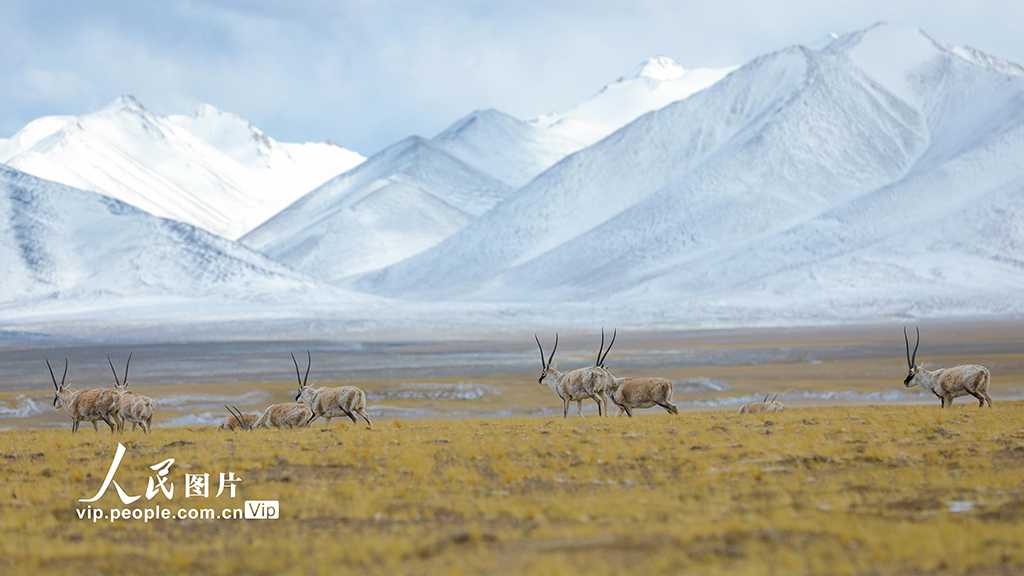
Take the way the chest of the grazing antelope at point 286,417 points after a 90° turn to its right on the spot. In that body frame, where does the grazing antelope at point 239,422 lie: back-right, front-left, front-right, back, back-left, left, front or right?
front-left

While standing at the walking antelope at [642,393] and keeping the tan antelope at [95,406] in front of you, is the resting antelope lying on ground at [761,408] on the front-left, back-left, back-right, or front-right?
back-right

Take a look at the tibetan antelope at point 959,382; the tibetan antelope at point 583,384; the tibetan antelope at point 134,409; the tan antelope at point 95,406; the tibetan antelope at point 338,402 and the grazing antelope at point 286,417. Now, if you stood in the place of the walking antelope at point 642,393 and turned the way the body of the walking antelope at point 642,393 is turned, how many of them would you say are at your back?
1

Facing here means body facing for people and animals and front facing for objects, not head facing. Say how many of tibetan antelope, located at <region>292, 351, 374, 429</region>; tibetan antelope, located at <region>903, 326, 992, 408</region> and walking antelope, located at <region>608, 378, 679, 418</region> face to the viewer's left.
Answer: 3

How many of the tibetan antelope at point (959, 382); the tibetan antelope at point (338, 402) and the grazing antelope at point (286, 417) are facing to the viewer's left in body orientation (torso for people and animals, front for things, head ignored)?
3

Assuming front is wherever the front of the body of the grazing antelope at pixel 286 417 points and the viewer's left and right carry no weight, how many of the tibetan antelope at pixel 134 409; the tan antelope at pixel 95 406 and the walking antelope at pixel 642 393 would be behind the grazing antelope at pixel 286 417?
1

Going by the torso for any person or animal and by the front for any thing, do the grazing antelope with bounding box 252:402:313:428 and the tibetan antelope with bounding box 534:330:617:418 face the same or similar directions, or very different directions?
same or similar directions

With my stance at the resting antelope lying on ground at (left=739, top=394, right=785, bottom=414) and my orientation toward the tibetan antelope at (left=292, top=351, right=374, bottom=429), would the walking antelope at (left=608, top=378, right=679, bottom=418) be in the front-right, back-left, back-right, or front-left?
front-left

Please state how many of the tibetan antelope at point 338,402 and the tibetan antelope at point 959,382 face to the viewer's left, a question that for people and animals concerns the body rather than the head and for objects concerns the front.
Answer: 2

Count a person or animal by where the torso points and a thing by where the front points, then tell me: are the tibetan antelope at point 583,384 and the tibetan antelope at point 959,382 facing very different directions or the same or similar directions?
same or similar directions

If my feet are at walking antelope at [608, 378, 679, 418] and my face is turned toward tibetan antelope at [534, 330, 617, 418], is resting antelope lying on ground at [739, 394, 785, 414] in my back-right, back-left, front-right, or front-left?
back-right

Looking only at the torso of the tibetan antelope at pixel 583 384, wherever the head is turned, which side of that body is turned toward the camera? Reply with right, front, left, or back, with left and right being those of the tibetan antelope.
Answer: left

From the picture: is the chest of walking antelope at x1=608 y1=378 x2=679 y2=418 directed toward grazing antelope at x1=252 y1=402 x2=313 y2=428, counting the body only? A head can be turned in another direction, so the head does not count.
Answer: yes

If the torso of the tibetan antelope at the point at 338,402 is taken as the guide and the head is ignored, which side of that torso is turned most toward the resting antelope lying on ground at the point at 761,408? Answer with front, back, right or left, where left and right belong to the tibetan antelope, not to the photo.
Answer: back

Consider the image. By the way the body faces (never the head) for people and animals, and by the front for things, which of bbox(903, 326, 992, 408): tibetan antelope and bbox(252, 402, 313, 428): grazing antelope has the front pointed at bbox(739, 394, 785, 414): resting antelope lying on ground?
the tibetan antelope

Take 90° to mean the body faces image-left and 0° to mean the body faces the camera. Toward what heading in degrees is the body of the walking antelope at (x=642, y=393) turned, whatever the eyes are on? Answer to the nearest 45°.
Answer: approximately 90°

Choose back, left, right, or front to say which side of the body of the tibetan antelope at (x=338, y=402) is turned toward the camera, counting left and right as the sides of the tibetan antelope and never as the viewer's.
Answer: left

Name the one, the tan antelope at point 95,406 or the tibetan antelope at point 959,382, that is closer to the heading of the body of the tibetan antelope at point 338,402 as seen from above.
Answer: the tan antelope

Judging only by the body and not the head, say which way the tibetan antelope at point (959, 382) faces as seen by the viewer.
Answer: to the viewer's left

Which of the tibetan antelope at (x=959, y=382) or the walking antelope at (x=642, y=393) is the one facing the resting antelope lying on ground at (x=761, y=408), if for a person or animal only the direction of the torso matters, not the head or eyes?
the tibetan antelope

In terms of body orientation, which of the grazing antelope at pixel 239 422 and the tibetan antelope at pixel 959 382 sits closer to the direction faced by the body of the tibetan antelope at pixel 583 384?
the grazing antelope

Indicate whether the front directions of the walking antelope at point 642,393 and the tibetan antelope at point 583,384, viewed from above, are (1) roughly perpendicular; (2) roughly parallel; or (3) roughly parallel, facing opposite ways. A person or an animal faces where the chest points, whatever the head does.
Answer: roughly parallel
